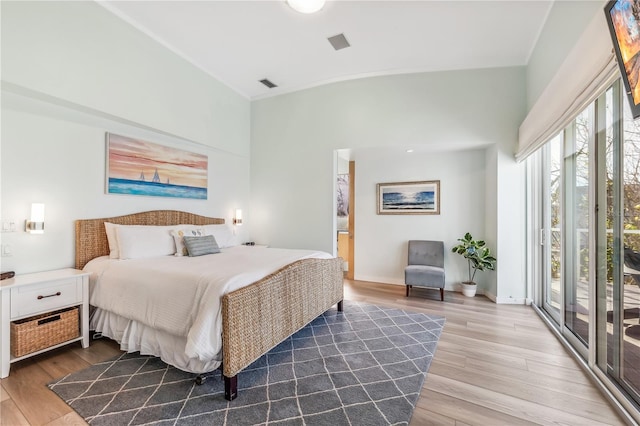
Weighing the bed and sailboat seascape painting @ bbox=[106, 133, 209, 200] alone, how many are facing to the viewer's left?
0

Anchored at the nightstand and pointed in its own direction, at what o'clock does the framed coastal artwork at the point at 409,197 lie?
The framed coastal artwork is roughly at 11 o'clock from the nightstand.

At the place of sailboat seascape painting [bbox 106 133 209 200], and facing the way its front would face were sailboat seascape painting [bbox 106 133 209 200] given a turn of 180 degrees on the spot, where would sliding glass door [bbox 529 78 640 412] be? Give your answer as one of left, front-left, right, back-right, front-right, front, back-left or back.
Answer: back

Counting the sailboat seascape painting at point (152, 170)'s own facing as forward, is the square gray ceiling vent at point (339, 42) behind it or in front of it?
in front

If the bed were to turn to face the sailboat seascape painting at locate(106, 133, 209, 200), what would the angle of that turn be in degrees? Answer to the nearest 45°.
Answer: approximately 180°

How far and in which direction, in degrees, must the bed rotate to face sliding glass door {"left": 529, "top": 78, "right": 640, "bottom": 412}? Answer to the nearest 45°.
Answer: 0° — it already faces it

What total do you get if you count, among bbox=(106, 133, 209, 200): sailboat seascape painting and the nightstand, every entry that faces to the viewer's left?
0

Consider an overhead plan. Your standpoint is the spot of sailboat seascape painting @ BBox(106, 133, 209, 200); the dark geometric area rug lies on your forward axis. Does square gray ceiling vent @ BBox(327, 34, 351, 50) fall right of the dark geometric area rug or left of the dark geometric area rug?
left

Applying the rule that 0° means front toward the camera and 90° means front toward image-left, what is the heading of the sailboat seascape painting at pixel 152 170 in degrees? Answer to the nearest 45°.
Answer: approximately 315°

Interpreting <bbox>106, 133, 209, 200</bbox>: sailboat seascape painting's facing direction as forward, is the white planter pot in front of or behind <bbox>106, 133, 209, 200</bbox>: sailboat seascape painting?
in front
